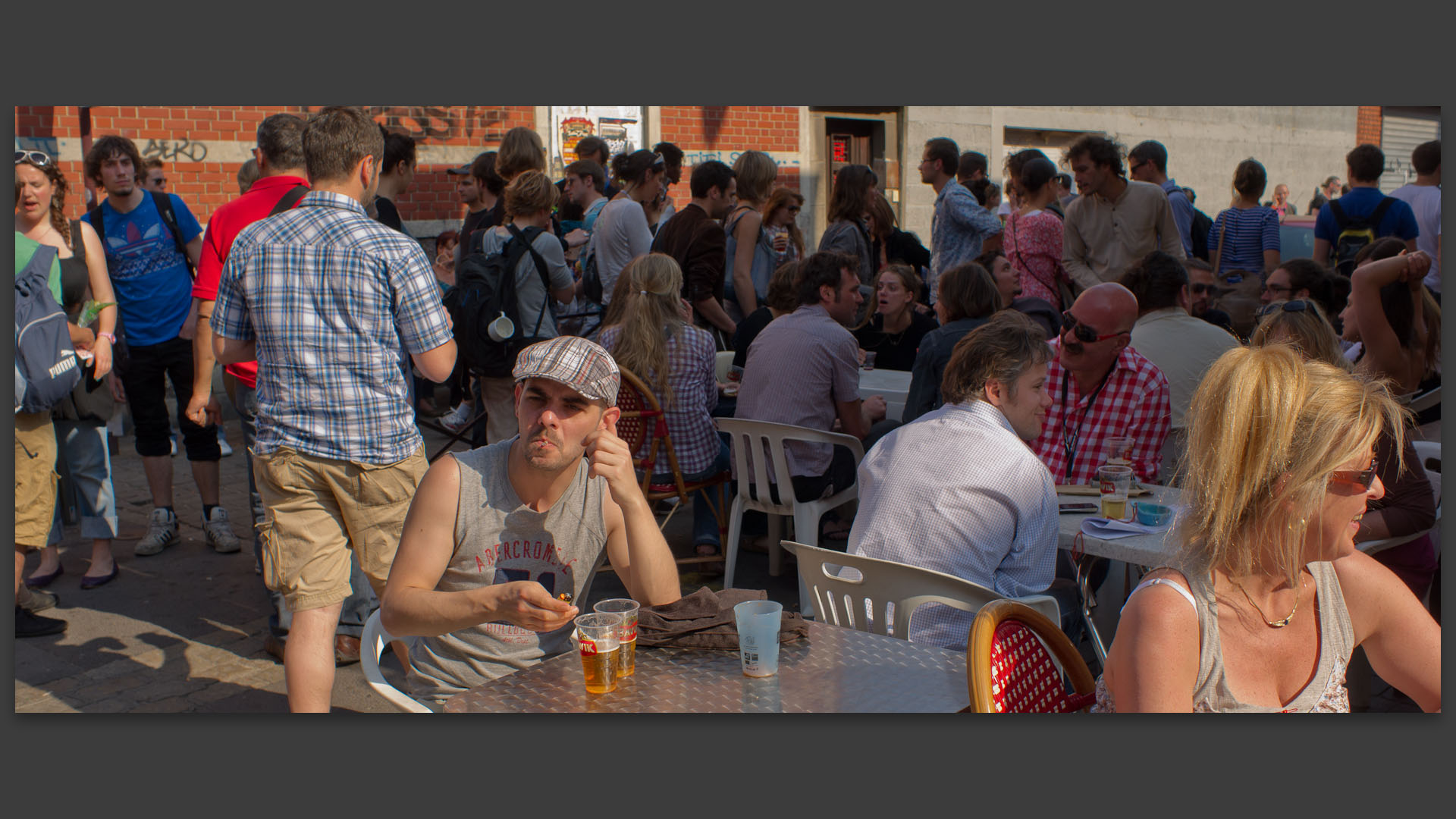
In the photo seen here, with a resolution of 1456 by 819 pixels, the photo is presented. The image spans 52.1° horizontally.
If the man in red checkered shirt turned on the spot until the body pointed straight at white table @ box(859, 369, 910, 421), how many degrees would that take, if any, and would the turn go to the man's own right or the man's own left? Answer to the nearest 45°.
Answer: approximately 90° to the man's own right

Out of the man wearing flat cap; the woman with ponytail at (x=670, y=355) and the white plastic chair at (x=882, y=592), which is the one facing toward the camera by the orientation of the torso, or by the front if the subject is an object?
the man wearing flat cap

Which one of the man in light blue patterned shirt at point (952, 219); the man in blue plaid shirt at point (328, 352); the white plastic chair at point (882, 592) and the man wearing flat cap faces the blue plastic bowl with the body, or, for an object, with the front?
the white plastic chair

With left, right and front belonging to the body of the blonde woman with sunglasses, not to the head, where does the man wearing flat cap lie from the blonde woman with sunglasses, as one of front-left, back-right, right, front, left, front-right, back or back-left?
back-right

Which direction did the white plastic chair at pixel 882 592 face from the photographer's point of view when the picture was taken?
facing away from the viewer and to the right of the viewer

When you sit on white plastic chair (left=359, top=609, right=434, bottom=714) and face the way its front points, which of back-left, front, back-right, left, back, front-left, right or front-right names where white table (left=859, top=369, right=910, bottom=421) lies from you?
left

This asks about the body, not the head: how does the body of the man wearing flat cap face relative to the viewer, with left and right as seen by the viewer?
facing the viewer

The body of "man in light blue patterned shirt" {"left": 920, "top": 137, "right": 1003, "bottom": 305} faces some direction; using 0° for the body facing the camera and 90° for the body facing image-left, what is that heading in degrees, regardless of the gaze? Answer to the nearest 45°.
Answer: approximately 90°

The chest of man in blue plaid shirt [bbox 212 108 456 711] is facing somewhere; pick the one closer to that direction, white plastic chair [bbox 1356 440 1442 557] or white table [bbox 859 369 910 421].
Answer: the white table

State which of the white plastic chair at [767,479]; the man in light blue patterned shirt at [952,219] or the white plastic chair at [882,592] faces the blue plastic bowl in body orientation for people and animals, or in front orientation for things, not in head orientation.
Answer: the white plastic chair at [882,592]

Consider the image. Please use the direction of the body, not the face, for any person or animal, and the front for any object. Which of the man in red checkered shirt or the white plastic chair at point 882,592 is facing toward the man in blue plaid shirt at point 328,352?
the man in red checkered shirt

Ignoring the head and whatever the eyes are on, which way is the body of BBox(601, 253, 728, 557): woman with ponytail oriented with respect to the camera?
away from the camera

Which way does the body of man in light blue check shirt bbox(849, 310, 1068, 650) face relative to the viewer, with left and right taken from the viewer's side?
facing away from the viewer and to the right of the viewer

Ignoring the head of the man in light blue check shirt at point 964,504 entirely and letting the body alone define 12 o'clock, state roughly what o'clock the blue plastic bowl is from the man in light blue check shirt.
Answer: The blue plastic bowl is roughly at 12 o'clock from the man in light blue check shirt.

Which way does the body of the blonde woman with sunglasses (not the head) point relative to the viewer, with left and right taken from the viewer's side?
facing the viewer and to the right of the viewer

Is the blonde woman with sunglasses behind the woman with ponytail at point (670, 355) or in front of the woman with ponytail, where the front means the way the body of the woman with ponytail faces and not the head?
behind

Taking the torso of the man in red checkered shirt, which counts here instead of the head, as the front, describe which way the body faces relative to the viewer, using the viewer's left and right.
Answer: facing the viewer and to the left of the viewer
